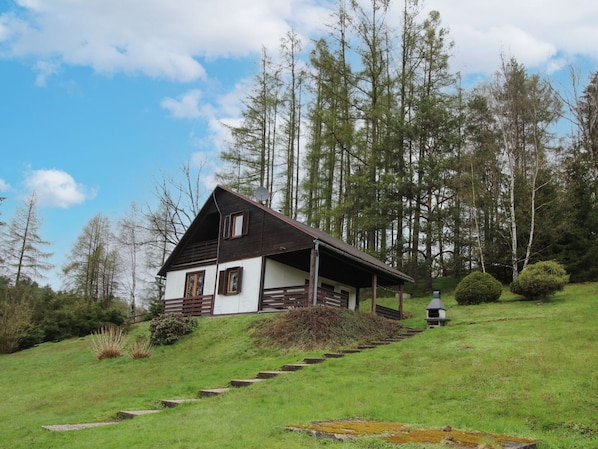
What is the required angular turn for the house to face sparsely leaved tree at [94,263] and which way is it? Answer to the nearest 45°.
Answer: approximately 90° to its right

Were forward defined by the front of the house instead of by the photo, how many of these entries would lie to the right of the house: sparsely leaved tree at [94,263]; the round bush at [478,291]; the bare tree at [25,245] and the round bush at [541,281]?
2

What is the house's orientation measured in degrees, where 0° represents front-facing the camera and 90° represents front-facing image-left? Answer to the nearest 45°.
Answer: approximately 45°

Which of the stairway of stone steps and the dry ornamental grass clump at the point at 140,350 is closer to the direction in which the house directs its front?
the dry ornamental grass clump

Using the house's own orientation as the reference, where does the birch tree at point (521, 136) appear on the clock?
The birch tree is roughly at 7 o'clock from the house.

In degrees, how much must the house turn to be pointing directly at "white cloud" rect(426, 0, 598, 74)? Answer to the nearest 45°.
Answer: approximately 135° to its left

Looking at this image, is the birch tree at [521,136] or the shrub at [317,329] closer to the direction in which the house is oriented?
the shrub

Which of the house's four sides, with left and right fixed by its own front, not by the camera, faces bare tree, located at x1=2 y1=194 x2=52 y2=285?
right
